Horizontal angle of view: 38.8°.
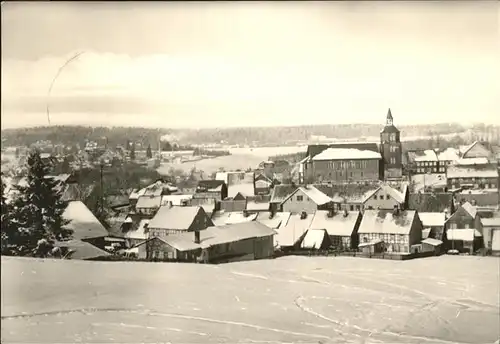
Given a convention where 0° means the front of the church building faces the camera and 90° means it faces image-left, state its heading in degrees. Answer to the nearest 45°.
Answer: approximately 270°

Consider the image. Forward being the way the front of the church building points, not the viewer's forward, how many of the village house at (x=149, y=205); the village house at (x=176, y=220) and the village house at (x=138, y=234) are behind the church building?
3

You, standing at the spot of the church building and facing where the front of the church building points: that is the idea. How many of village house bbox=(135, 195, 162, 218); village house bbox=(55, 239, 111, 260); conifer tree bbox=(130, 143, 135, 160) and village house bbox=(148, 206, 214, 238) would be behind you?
4

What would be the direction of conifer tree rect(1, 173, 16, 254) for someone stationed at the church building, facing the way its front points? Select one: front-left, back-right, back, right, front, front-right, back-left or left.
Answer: back
